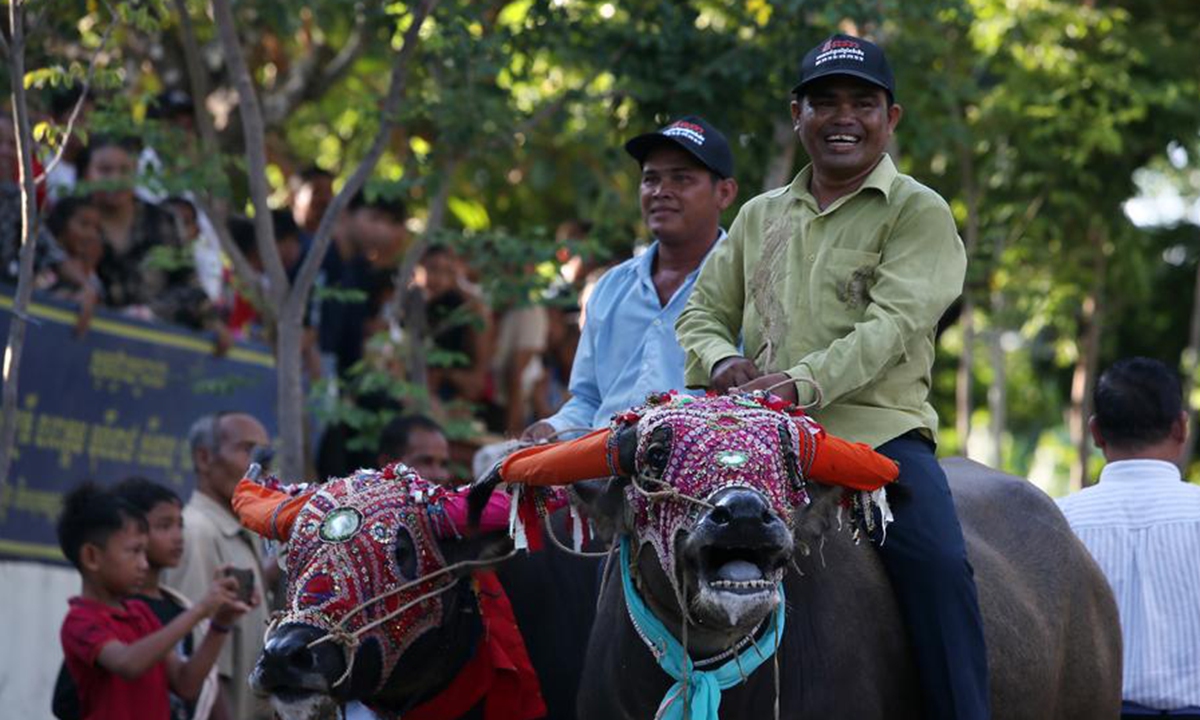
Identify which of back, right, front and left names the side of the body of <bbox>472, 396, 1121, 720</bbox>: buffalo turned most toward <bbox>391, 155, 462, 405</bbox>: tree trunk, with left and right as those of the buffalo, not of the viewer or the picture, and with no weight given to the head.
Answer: right

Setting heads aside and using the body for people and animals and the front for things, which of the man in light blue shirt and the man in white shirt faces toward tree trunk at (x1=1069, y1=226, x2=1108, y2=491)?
the man in white shirt

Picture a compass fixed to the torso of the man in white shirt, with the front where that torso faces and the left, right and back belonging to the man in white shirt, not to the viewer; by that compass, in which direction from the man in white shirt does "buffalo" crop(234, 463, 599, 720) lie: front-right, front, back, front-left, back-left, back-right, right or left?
back-left

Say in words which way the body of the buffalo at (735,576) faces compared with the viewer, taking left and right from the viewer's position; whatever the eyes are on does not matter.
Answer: facing the viewer and to the left of the viewer

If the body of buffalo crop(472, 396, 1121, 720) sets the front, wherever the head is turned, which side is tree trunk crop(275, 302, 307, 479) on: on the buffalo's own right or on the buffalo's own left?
on the buffalo's own right

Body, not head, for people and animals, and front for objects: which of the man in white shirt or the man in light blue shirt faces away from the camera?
the man in white shirt

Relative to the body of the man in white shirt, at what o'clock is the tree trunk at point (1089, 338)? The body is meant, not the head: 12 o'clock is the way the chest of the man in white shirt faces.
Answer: The tree trunk is roughly at 12 o'clock from the man in white shirt.

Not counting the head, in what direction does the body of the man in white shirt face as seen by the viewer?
away from the camera

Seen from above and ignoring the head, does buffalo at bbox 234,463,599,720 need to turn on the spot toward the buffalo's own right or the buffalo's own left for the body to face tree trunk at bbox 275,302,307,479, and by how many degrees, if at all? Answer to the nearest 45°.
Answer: approximately 135° to the buffalo's own right

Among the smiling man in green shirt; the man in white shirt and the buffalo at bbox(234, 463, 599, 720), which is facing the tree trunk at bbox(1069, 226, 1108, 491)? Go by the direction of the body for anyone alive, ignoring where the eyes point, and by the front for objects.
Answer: the man in white shirt

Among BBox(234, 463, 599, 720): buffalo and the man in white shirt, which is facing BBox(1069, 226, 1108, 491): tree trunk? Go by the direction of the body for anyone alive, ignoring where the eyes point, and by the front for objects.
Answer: the man in white shirt

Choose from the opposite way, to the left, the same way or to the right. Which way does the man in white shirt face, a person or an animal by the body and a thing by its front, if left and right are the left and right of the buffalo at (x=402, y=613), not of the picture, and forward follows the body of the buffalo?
the opposite way

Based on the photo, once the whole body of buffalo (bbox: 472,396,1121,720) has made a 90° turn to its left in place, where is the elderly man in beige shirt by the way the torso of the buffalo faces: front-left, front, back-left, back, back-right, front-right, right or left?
back

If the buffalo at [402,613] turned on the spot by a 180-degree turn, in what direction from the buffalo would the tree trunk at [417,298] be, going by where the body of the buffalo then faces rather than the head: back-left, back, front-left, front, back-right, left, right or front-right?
front-left
